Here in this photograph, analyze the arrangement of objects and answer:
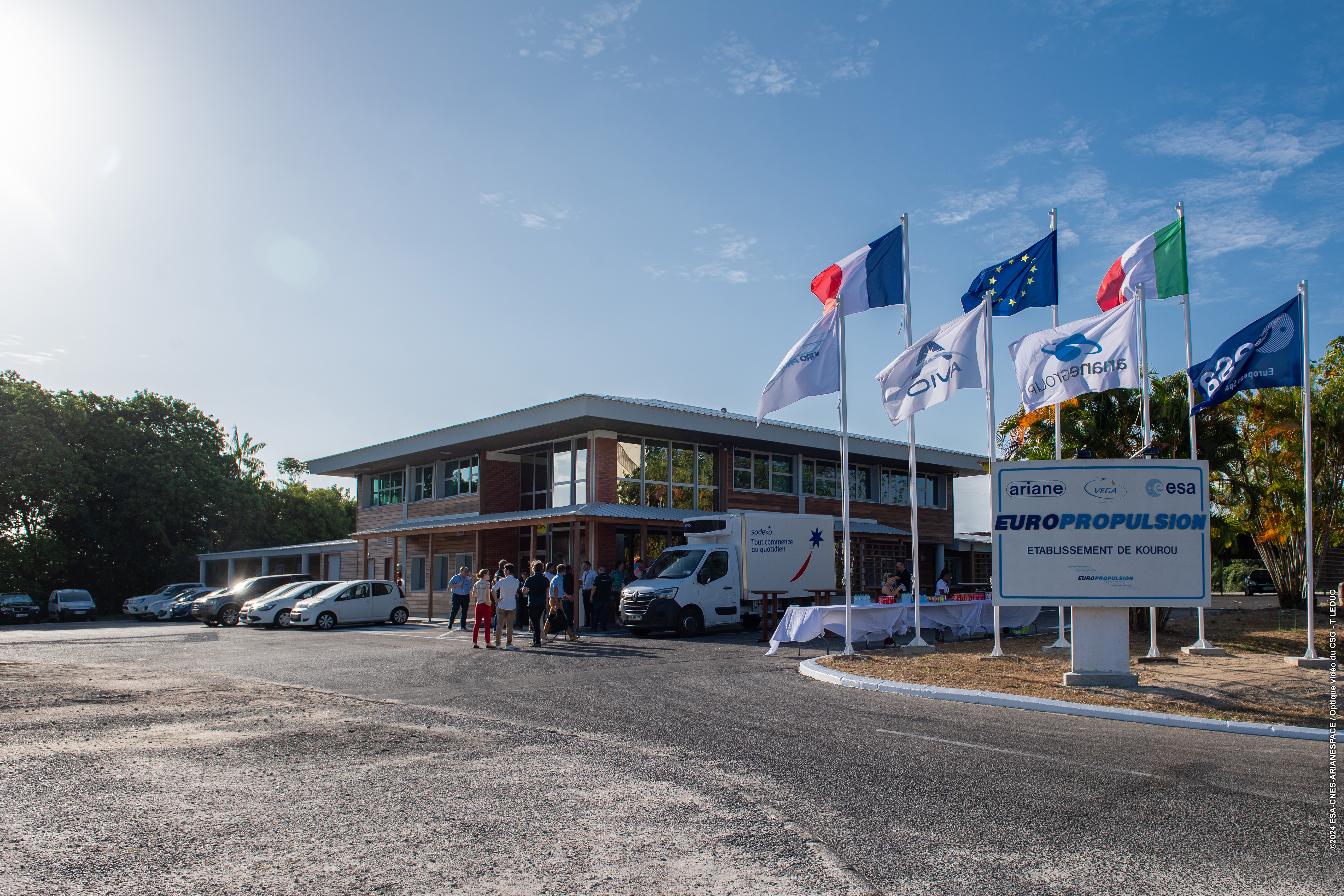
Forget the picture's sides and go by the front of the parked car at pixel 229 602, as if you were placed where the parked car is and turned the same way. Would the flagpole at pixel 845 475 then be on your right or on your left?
on your left

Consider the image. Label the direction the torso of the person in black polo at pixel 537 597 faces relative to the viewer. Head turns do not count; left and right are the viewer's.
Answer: facing away from the viewer

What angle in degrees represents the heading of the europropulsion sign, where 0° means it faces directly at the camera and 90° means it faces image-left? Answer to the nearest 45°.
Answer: approximately 0°

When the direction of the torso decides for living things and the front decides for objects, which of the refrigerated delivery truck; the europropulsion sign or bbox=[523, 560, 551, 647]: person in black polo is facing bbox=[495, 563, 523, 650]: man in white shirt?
the refrigerated delivery truck
